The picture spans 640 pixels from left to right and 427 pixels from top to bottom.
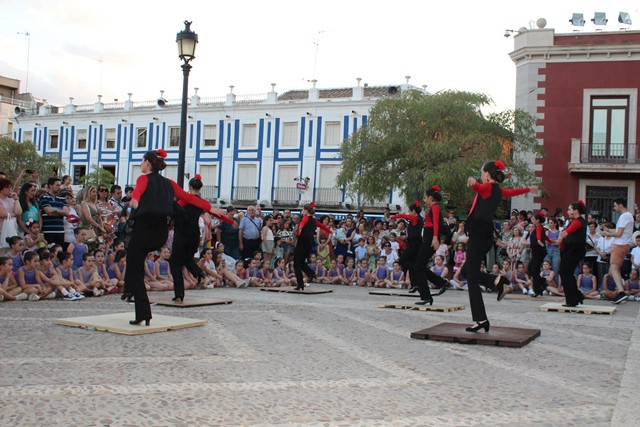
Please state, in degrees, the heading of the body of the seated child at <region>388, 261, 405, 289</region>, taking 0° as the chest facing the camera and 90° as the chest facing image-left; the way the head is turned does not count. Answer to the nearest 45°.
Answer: approximately 0°

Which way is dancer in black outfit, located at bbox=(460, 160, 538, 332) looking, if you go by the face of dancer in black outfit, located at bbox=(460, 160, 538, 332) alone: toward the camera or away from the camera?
away from the camera

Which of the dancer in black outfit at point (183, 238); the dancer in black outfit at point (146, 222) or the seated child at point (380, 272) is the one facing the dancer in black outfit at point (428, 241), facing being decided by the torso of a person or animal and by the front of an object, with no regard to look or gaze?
the seated child

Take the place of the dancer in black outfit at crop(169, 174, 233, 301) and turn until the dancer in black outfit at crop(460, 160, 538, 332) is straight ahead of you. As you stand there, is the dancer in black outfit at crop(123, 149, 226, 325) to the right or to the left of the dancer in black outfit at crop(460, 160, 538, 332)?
right

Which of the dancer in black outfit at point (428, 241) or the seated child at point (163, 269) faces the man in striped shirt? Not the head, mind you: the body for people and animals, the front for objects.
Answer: the dancer in black outfit
